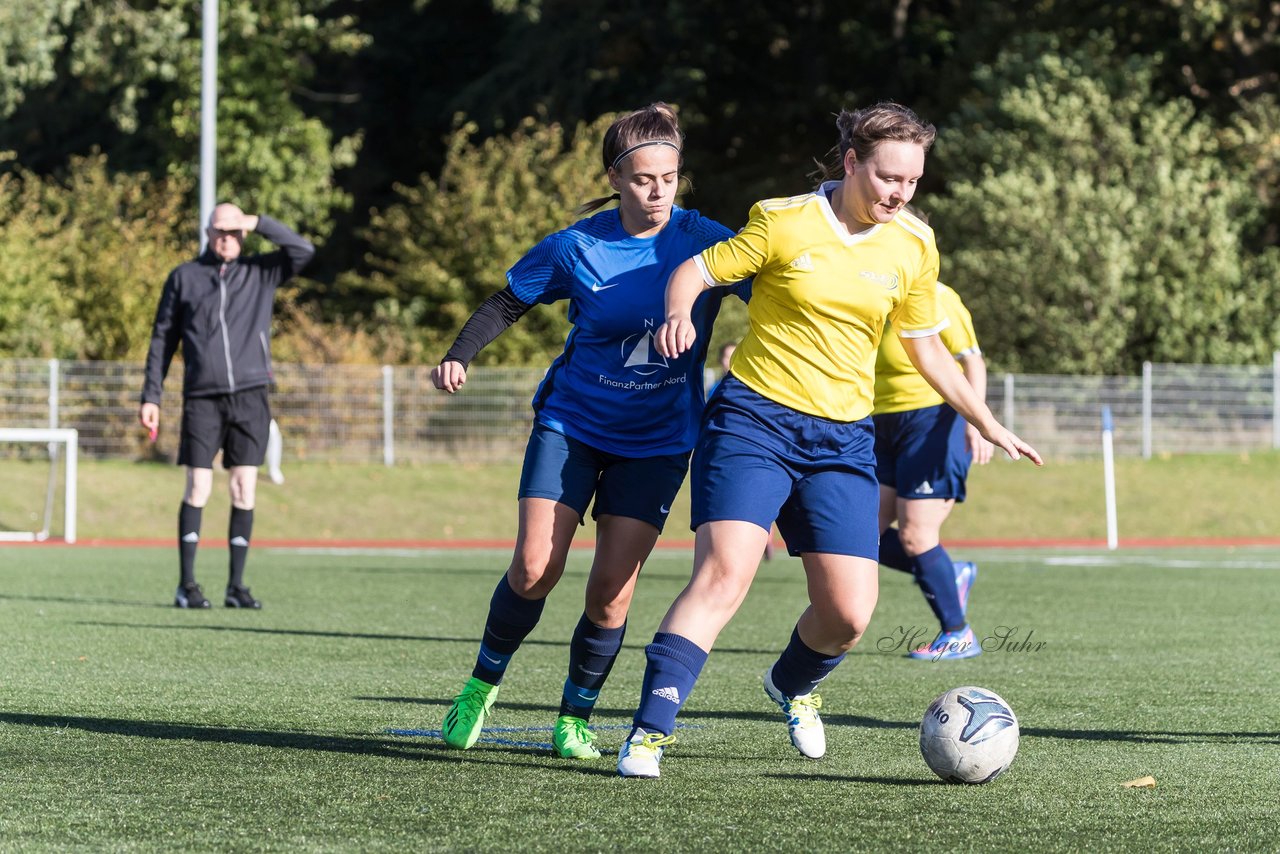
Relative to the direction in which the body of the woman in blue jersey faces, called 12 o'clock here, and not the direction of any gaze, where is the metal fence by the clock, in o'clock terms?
The metal fence is roughly at 6 o'clock from the woman in blue jersey.

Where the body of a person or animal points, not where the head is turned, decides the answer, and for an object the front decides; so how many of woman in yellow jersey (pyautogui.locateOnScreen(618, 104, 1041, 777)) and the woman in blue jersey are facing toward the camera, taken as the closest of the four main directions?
2

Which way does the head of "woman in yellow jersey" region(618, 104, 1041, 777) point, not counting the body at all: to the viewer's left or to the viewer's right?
to the viewer's right

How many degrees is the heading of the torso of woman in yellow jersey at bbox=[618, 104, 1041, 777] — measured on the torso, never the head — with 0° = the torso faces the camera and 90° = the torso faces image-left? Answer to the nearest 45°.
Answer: approximately 0°

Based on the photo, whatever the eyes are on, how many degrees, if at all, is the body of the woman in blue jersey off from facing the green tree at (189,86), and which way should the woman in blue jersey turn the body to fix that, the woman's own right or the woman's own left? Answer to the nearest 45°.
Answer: approximately 180°

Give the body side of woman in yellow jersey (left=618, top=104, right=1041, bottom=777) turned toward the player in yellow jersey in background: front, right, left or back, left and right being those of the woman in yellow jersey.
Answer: back

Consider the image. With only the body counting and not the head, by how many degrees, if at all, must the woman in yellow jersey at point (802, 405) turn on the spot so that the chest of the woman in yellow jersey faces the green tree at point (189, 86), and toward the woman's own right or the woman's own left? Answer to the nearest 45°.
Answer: approximately 135° to the woman's own left
